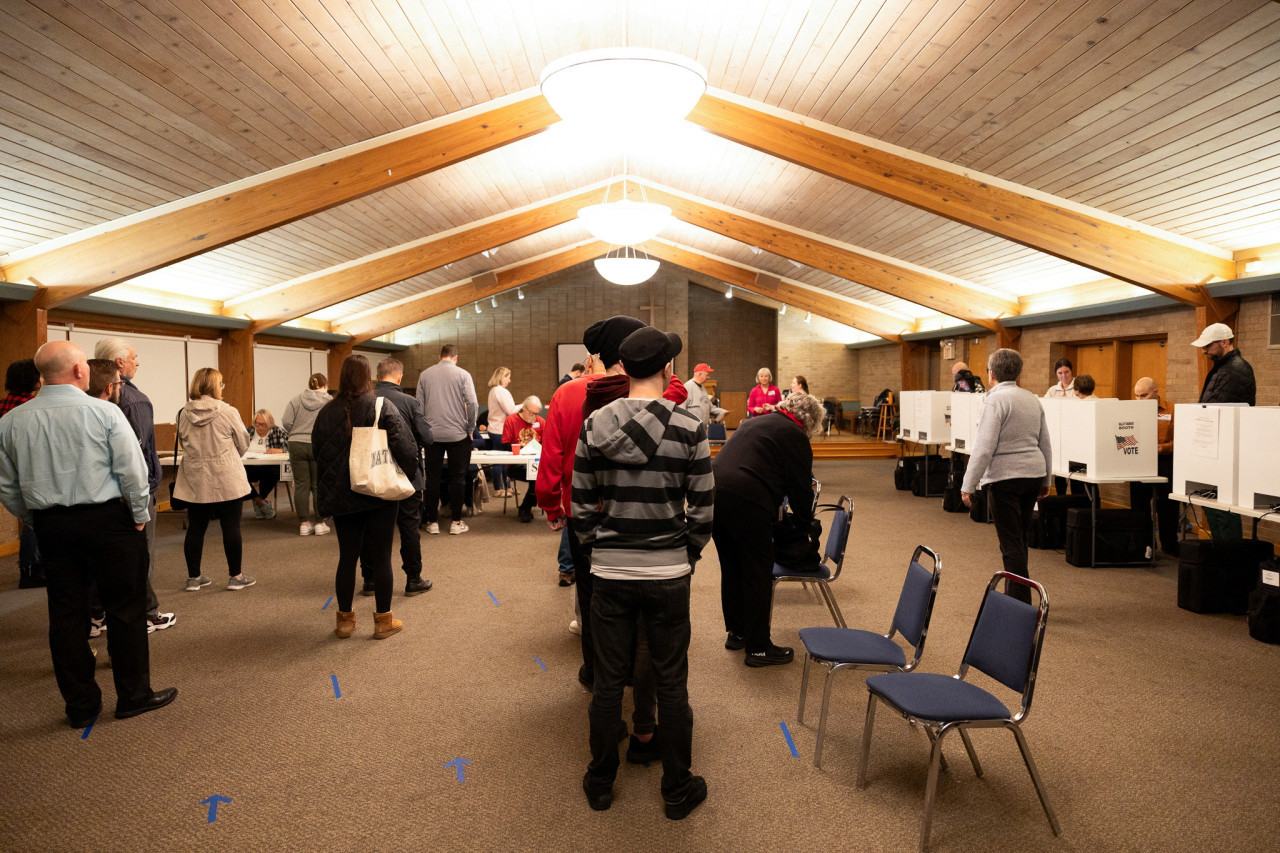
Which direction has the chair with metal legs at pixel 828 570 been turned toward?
to the viewer's left

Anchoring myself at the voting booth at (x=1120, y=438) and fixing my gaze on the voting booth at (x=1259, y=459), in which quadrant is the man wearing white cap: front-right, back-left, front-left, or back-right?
front-left

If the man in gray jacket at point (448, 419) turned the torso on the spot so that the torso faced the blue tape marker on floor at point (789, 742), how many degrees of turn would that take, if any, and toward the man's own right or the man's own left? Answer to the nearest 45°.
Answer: approximately 180°

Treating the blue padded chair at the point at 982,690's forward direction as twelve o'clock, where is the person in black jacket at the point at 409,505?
The person in black jacket is roughly at 2 o'clock from the blue padded chair.

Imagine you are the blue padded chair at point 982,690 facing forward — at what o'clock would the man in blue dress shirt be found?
The man in blue dress shirt is roughly at 1 o'clock from the blue padded chair.

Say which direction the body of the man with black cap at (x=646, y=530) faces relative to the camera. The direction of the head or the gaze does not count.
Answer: away from the camera

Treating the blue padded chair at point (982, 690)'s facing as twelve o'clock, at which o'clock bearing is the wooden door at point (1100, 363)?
The wooden door is roughly at 5 o'clock from the blue padded chair.

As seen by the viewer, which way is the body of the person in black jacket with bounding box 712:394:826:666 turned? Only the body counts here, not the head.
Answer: to the viewer's right

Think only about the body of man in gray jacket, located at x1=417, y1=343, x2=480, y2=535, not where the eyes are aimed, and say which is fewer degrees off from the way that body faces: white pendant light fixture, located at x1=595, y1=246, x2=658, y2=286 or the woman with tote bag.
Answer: the white pendant light fixture

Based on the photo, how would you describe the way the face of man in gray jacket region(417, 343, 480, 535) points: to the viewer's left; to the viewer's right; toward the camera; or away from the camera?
away from the camera

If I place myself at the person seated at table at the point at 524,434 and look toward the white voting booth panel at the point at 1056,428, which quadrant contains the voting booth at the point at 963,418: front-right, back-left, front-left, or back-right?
front-left

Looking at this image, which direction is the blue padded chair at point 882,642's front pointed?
to the viewer's left

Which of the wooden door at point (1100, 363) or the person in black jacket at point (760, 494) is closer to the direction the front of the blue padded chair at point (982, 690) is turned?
the person in black jacket
